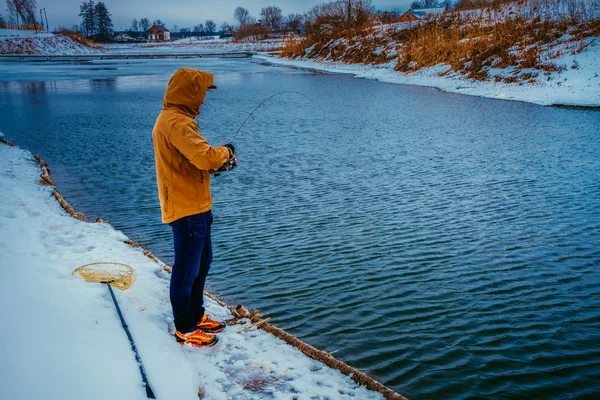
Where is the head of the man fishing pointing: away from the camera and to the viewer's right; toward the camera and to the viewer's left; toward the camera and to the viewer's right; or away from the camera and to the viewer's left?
away from the camera and to the viewer's right

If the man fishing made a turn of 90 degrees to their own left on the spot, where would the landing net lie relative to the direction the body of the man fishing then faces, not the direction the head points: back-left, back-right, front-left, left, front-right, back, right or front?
front-left

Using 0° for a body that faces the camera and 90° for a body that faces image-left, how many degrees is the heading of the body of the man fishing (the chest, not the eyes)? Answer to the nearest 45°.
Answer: approximately 270°
